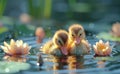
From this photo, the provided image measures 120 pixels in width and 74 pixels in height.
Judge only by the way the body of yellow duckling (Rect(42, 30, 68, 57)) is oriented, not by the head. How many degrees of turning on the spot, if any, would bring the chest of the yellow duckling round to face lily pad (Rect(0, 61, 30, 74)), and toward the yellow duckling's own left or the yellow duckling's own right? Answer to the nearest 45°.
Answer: approximately 90° to the yellow duckling's own right

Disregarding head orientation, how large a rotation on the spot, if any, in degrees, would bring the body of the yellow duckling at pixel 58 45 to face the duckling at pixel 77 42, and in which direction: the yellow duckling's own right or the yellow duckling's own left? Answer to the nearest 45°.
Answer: approximately 45° to the yellow duckling's own left

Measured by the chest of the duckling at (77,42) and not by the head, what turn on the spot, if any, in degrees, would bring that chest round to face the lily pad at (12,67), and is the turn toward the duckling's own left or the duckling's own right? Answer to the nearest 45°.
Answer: approximately 45° to the duckling's own right

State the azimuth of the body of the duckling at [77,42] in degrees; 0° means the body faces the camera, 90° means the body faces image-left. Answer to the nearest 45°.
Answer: approximately 0°

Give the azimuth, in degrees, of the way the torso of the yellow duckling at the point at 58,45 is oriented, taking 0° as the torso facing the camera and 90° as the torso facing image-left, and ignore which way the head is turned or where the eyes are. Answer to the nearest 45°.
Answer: approximately 315°
